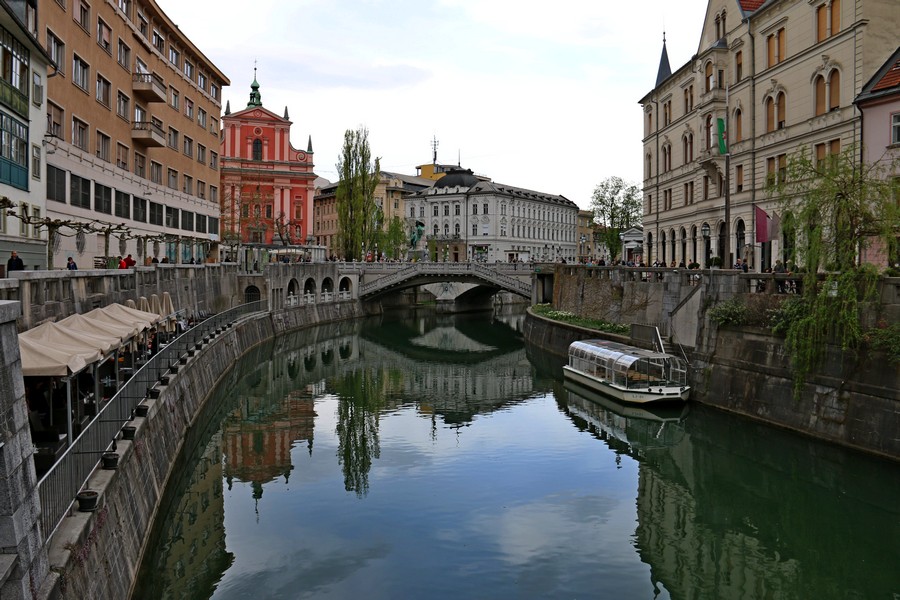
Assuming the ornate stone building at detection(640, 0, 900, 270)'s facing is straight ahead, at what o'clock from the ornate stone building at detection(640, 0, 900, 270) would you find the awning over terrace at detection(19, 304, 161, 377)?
The awning over terrace is roughly at 11 o'clock from the ornate stone building.

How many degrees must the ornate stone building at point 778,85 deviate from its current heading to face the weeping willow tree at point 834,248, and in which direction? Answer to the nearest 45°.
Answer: approximately 45° to its left

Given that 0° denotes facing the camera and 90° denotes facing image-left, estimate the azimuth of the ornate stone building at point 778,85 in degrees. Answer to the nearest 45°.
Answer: approximately 45°

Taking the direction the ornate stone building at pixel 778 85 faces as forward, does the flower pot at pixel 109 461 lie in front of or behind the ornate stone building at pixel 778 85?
in front

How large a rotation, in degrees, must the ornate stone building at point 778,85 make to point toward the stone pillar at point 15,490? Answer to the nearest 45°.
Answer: approximately 45° to its left

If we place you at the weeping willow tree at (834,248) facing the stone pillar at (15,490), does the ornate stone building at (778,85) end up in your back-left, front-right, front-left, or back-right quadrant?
back-right

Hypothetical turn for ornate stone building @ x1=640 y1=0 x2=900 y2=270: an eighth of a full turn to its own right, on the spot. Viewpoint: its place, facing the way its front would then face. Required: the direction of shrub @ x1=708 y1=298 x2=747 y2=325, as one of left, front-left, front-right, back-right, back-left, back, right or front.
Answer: left
